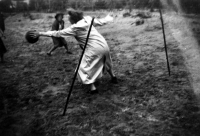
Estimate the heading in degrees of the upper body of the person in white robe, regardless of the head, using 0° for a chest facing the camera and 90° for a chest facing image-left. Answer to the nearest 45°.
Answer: approximately 135°
